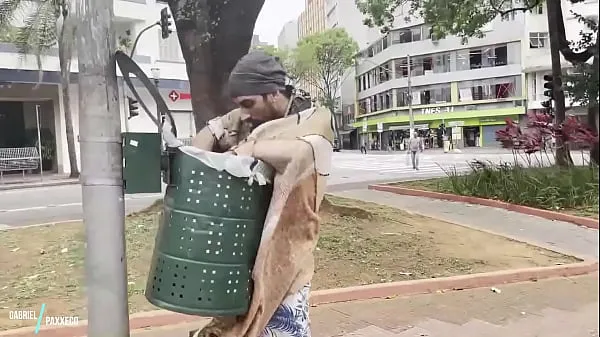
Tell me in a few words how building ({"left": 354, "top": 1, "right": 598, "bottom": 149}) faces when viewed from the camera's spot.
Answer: facing the viewer and to the left of the viewer

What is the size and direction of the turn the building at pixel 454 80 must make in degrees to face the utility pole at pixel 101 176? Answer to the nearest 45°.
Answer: approximately 45° to its left

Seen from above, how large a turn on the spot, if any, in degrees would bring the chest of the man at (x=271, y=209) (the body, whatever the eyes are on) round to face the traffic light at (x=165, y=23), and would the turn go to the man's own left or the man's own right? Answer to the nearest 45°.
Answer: approximately 90° to the man's own right

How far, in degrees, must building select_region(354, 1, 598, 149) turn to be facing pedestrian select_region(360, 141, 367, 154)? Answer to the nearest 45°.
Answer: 0° — it already faces them

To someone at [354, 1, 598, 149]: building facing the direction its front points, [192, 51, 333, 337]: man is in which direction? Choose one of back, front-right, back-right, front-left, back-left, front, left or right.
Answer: front-left

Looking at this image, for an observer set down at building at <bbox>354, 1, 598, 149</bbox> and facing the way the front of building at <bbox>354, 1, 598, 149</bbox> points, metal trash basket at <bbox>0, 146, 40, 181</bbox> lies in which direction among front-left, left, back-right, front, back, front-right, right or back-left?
front

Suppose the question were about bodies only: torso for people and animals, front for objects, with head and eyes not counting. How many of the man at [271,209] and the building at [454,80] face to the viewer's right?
0

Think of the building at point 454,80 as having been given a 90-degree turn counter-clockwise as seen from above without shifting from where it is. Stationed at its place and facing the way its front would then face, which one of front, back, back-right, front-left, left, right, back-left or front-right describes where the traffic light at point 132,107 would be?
front-right

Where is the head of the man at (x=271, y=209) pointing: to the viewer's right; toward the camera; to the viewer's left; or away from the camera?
to the viewer's left

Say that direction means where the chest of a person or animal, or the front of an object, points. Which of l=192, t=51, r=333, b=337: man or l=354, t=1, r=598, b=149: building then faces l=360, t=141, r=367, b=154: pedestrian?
the building
